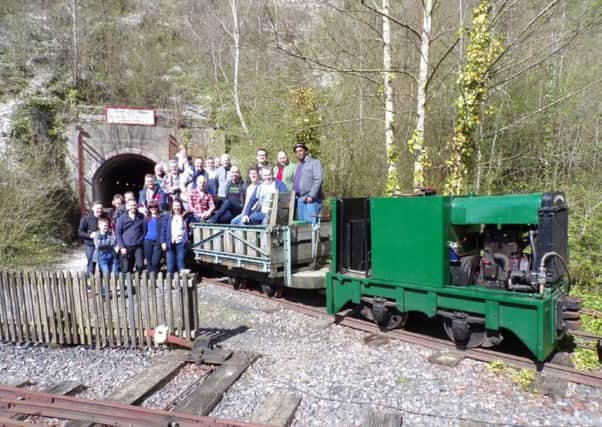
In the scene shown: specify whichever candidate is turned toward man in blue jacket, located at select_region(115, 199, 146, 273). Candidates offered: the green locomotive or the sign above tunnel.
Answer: the sign above tunnel

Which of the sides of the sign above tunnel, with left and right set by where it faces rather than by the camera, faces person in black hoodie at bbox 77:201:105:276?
front

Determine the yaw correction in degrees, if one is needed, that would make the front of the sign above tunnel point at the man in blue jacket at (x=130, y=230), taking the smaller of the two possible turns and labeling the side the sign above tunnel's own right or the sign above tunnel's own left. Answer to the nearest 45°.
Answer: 0° — it already faces them

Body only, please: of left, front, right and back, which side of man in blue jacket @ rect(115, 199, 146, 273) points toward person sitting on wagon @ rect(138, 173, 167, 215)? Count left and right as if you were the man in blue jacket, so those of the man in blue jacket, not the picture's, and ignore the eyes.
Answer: back

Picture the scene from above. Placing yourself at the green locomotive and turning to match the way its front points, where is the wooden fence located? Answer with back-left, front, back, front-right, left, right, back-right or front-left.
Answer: back-right

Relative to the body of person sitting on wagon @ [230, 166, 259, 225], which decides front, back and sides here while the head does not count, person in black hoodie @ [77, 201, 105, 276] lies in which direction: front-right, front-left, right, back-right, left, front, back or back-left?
front-right

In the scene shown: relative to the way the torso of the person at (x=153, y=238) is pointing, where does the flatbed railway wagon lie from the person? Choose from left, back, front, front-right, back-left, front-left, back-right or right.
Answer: front-left

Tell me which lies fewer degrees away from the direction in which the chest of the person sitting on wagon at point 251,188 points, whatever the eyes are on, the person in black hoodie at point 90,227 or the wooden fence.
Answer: the wooden fence

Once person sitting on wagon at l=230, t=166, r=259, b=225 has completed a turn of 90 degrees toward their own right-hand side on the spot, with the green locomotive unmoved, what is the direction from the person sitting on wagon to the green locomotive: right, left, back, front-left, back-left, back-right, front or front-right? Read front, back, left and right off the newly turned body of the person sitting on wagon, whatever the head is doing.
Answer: back

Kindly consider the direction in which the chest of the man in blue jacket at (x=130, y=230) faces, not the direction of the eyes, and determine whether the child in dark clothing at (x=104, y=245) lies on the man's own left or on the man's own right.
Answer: on the man's own right

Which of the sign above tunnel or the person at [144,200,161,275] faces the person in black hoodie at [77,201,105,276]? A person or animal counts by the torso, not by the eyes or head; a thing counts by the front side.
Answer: the sign above tunnel
